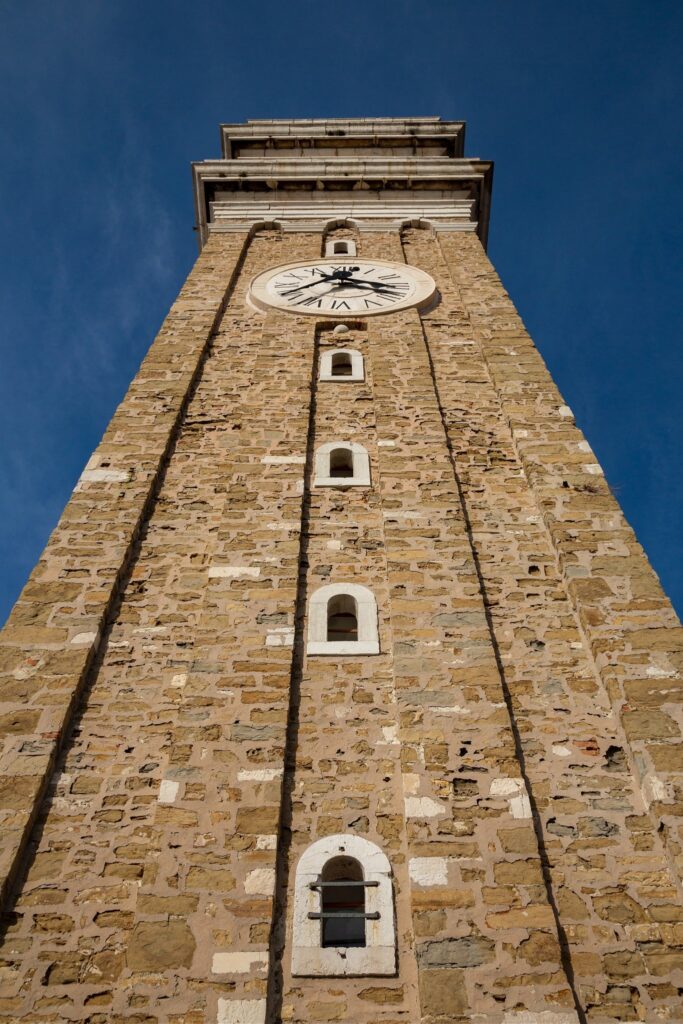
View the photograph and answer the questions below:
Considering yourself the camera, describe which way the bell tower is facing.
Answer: facing the viewer

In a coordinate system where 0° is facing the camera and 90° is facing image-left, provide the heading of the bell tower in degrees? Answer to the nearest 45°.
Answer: approximately 0°
